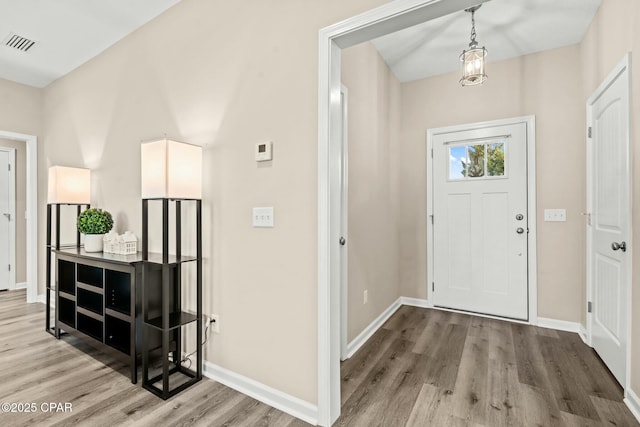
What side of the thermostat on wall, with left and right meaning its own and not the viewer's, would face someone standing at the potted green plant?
right

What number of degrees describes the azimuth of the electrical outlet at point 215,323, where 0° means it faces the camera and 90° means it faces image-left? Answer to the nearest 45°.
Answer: approximately 45°

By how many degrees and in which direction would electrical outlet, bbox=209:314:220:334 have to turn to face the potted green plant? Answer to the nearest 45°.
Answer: approximately 90° to its right

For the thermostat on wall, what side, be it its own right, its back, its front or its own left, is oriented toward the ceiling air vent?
right

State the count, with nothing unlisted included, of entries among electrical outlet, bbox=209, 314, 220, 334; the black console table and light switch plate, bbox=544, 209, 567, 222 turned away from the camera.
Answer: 0

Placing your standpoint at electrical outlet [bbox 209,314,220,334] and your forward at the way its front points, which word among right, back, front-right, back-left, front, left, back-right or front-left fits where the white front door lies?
back-left

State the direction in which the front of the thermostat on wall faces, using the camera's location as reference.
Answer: facing the viewer and to the left of the viewer

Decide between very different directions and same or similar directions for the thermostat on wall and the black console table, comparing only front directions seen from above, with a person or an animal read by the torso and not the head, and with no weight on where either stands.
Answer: same or similar directions

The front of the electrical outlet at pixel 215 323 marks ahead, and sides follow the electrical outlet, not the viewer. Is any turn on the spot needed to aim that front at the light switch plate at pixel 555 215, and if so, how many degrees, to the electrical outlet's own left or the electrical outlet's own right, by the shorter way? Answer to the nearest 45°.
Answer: approximately 135° to the electrical outlet's own left

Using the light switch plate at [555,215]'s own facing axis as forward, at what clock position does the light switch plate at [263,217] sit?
the light switch plate at [263,217] is roughly at 1 o'clock from the light switch plate at [555,215].

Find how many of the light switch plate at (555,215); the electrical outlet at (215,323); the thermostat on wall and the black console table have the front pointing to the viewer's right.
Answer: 0

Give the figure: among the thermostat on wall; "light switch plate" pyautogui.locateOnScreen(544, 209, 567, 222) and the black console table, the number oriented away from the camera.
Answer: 0

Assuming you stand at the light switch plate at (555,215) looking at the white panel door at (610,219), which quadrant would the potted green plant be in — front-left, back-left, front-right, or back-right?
front-right

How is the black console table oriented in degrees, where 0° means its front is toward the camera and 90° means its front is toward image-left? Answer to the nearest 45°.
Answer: approximately 45°

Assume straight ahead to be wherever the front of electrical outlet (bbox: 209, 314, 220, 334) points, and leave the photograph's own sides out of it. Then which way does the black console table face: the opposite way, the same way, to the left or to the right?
the same way

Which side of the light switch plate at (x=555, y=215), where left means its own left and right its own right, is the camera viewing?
front
